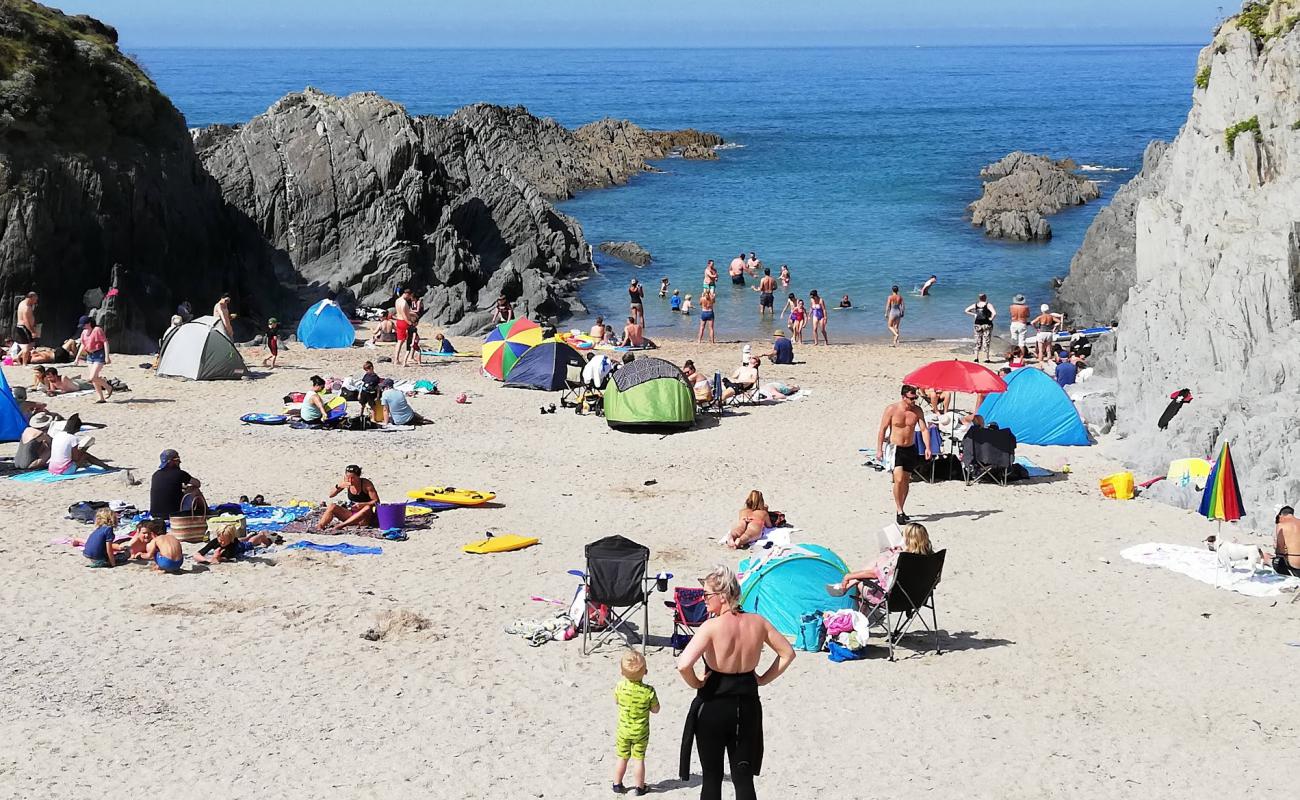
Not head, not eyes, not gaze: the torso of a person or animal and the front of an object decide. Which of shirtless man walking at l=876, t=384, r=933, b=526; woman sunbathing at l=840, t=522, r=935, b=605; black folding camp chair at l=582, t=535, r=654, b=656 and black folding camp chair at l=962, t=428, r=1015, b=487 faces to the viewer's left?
the woman sunbathing

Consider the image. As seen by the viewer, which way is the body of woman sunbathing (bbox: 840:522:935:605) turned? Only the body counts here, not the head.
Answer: to the viewer's left

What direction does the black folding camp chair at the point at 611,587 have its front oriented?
away from the camera

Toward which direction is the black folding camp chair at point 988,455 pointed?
away from the camera

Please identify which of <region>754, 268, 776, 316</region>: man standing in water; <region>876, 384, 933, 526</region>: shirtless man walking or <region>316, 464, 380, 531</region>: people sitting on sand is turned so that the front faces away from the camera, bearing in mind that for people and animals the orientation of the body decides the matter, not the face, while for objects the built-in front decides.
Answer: the man standing in water

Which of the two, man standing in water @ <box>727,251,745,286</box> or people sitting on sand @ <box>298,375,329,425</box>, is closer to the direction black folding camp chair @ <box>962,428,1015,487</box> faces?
the man standing in water

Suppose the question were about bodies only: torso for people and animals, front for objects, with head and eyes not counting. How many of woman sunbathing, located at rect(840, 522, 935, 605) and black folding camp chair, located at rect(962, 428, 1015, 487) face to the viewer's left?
1

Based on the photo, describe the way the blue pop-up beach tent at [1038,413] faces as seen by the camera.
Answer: facing away from the viewer and to the left of the viewer

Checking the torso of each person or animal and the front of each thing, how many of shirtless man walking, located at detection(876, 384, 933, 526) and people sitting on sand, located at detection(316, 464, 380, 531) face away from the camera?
0

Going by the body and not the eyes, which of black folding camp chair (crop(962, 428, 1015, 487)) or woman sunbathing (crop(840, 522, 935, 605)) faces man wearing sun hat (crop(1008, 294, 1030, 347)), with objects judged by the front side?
the black folding camp chair

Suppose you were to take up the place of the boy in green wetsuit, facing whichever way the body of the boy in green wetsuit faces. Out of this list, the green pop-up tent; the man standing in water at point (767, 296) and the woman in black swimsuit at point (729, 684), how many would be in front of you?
2

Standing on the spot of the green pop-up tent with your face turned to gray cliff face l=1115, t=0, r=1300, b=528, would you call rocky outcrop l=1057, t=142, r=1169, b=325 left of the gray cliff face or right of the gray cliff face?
left

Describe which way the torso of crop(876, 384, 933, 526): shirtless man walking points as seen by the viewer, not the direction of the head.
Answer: toward the camera

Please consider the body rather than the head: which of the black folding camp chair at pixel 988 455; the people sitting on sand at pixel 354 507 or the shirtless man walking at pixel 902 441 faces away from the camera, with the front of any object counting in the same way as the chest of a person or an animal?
the black folding camp chair

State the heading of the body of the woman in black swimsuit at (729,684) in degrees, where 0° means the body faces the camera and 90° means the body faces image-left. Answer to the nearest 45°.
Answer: approximately 180°

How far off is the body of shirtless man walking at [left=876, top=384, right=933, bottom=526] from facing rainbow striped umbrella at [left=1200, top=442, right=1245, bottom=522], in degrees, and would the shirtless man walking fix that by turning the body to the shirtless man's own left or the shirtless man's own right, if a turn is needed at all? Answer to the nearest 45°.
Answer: approximately 90° to the shirtless man's own left

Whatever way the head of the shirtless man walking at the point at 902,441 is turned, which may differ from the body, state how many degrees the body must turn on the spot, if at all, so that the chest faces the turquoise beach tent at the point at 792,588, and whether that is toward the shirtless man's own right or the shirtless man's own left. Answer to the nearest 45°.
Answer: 0° — they already face it

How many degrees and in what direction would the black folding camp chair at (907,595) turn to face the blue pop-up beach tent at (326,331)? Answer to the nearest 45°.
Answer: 0° — it already faces it

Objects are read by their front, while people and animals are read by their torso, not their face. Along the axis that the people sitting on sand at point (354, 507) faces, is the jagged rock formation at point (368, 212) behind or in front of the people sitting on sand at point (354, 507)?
behind
